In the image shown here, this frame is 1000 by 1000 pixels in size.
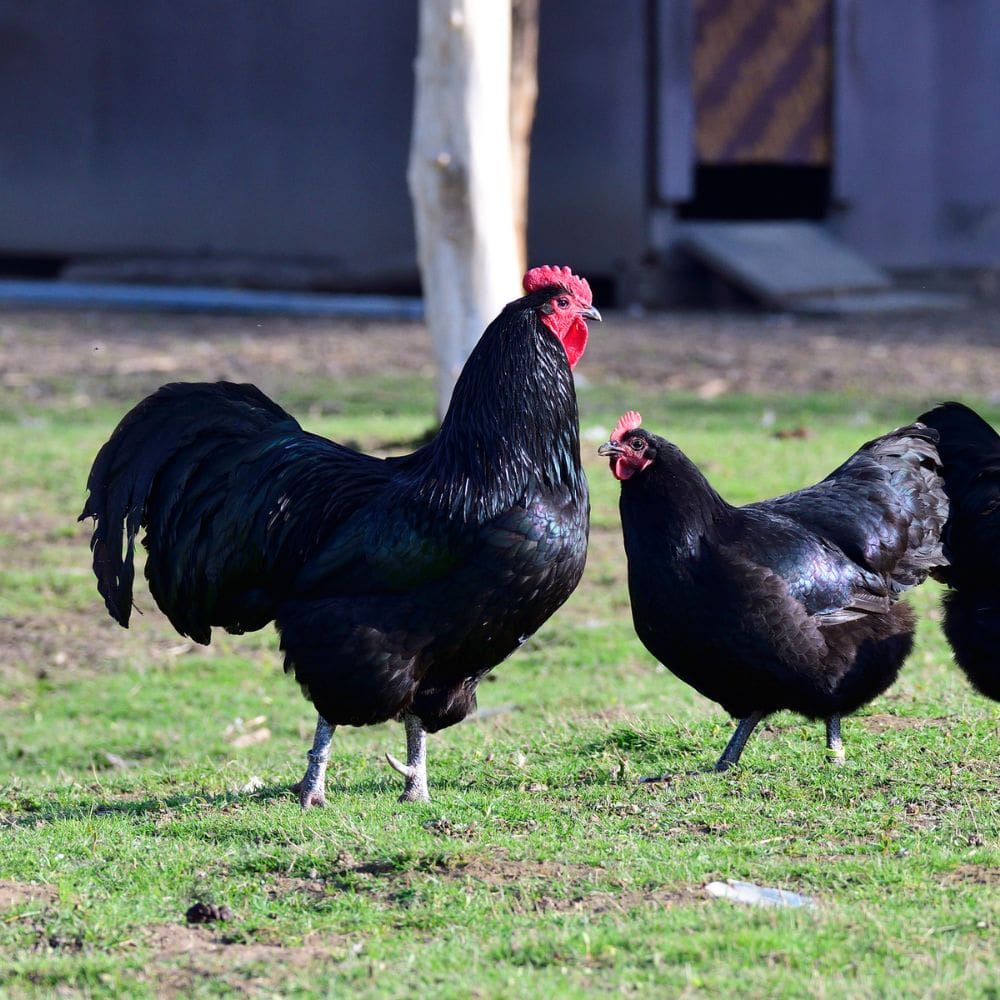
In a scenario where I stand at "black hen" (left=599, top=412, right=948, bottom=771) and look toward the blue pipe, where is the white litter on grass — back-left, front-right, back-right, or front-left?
back-left

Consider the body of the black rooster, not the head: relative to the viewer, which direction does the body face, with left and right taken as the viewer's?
facing to the right of the viewer
